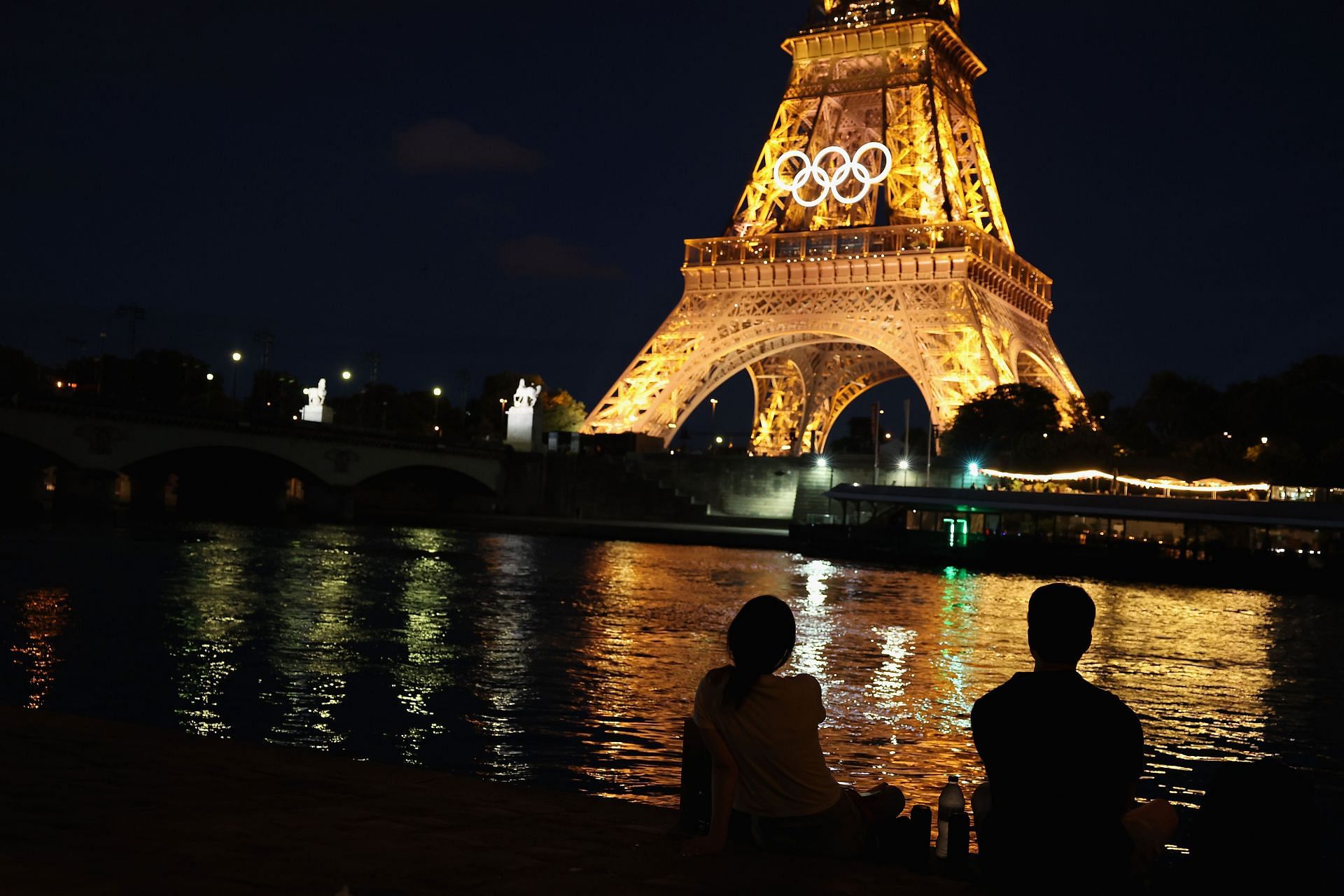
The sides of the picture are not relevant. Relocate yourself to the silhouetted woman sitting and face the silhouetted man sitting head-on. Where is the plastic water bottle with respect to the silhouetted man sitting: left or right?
left

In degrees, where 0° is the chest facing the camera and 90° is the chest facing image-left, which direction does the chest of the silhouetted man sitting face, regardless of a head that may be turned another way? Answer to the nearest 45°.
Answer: approximately 180°

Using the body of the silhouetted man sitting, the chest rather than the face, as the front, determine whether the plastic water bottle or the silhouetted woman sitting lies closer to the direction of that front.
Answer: the plastic water bottle

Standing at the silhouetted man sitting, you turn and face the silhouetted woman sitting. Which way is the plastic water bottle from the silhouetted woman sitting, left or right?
right

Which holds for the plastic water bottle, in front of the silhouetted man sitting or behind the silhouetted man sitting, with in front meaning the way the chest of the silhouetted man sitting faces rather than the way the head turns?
in front

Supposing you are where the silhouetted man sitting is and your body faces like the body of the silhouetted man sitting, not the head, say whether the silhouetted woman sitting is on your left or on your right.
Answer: on your left

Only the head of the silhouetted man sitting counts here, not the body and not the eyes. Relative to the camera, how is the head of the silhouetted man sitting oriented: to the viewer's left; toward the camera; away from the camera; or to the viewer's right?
away from the camera
